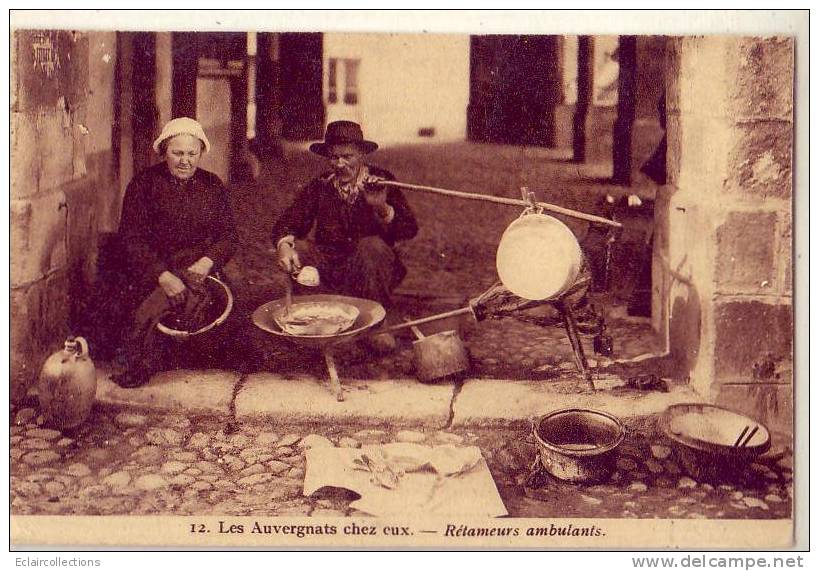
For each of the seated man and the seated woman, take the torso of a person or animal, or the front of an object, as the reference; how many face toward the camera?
2

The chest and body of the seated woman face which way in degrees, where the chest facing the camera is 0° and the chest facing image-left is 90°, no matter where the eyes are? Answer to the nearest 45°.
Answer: approximately 0°

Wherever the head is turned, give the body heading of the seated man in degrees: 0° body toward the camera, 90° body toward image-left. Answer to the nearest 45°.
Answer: approximately 0°
